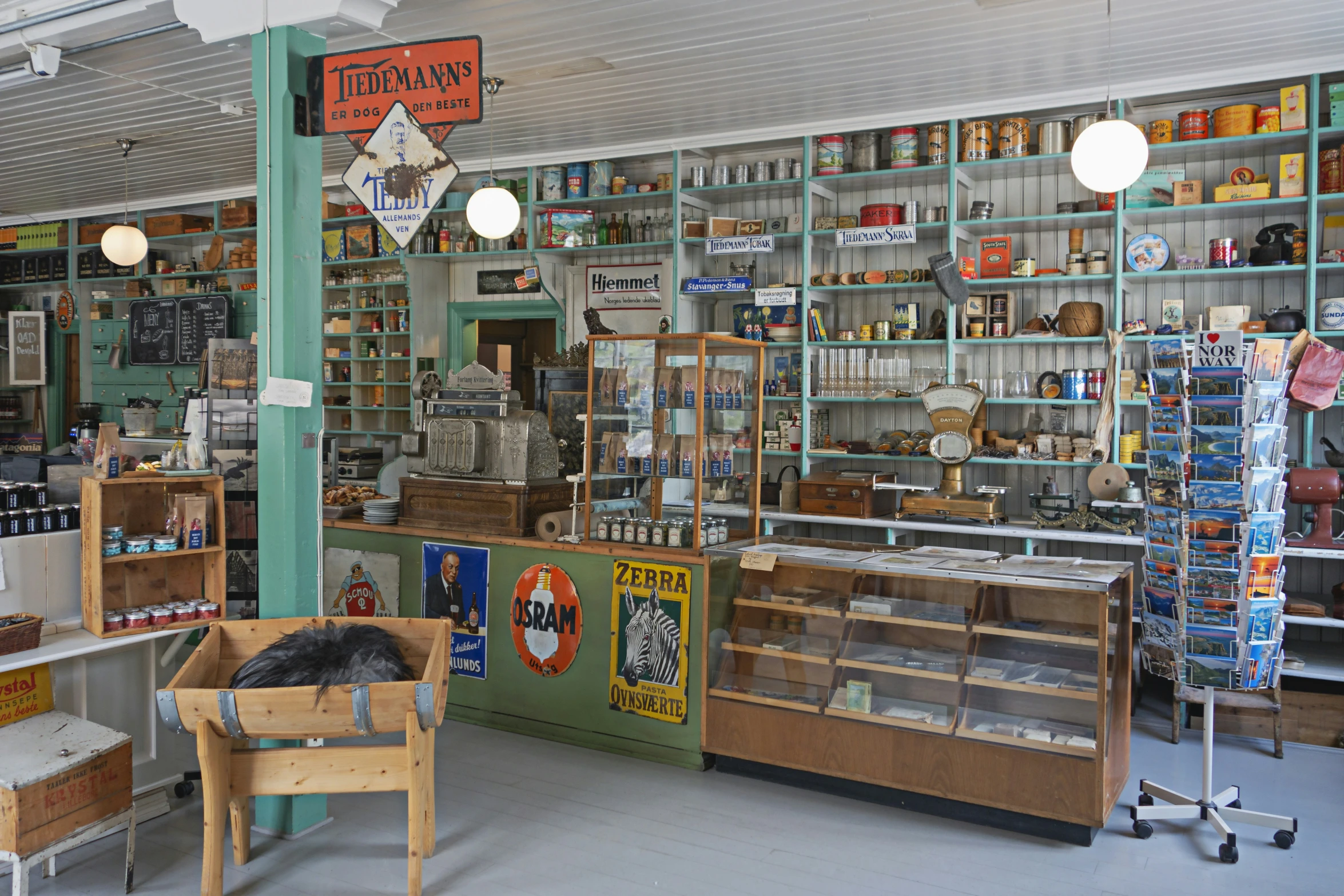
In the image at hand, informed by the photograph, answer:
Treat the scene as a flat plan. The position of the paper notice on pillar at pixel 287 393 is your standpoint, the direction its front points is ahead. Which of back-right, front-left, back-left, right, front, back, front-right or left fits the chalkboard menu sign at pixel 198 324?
back

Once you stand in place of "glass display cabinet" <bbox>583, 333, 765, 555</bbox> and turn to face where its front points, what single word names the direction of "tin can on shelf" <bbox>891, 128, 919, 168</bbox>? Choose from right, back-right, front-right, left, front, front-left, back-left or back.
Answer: back

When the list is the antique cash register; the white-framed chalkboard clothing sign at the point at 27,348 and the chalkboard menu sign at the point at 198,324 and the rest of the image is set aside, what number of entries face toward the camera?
2

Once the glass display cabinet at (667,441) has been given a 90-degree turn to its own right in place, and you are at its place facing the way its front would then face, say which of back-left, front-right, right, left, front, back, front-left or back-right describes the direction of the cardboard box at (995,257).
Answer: right

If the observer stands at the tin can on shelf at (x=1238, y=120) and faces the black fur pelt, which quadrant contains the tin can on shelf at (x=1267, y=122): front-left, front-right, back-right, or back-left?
back-left

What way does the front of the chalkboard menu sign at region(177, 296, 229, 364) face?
toward the camera

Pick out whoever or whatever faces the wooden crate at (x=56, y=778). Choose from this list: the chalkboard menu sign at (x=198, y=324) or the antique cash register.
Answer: the chalkboard menu sign

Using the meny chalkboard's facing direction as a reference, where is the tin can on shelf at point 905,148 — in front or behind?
in front

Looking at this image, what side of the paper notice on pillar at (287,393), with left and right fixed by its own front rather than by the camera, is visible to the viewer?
front

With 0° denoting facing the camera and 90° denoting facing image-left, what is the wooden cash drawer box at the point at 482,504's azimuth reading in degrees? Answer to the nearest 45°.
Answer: approximately 45°

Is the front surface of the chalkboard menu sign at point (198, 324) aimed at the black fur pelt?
yes

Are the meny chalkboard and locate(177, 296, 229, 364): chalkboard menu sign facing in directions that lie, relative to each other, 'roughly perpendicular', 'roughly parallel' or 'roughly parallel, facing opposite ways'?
roughly parallel

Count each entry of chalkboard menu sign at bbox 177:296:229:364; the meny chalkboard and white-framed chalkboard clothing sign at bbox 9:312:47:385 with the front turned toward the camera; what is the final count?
3

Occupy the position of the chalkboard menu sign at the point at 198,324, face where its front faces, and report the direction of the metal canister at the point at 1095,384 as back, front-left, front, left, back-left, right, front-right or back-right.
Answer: front-left
